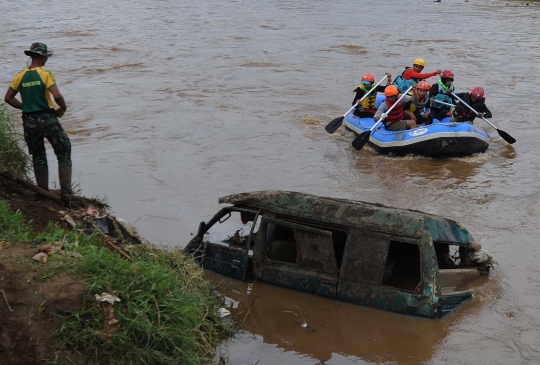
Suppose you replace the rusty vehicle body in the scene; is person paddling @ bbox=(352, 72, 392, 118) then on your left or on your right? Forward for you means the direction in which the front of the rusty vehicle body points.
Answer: on your right

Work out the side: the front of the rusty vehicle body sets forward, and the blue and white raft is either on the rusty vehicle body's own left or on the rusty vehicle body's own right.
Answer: on the rusty vehicle body's own right

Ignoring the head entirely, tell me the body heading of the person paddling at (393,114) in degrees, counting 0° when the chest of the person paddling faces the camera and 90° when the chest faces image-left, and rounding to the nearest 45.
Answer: approximately 315°

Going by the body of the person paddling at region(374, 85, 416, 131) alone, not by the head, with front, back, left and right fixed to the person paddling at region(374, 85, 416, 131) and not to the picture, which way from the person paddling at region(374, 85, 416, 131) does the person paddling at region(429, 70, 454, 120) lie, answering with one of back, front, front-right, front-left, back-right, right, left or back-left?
left

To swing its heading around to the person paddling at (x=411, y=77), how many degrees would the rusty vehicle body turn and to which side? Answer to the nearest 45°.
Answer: approximately 45° to its right

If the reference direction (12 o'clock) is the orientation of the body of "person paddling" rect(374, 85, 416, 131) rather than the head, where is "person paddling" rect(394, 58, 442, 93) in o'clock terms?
"person paddling" rect(394, 58, 442, 93) is roughly at 8 o'clock from "person paddling" rect(374, 85, 416, 131).

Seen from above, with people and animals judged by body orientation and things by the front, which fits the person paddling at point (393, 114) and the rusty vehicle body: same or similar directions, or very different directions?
very different directions

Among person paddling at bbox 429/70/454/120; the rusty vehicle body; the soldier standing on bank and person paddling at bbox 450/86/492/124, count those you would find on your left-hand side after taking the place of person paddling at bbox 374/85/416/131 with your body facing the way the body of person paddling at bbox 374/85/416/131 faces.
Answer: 2

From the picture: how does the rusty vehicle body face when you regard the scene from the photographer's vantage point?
facing away from the viewer and to the left of the viewer

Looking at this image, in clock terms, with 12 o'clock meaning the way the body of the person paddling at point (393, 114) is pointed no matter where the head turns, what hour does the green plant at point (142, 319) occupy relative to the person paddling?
The green plant is roughly at 2 o'clock from the person paddling.

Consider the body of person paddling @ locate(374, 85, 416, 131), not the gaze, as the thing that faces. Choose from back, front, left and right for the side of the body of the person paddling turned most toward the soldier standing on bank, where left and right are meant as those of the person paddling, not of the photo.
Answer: right
